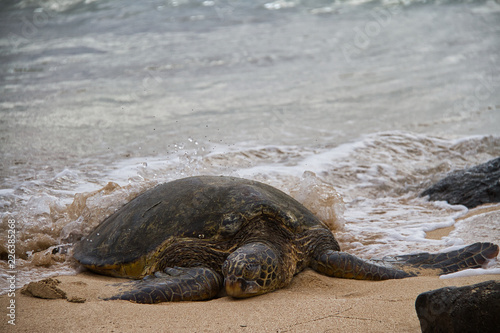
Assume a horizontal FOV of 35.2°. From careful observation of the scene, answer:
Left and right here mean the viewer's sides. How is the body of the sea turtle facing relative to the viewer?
facing the viewer and to the right of the viewer

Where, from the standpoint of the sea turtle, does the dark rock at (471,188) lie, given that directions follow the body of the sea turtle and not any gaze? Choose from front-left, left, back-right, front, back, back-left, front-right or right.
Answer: left

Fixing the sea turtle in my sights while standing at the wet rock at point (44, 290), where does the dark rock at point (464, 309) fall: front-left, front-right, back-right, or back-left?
front-right

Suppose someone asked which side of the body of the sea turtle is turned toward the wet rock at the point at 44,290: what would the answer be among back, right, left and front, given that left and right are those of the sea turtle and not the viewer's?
right

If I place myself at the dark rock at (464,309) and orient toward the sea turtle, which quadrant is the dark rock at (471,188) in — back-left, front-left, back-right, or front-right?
front-right
